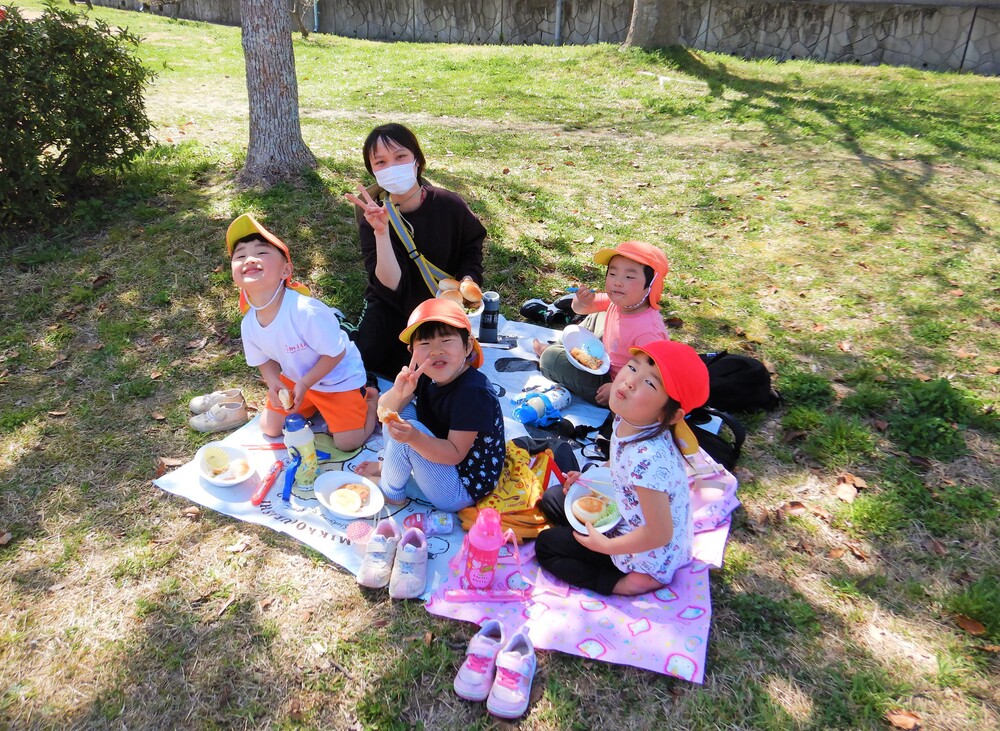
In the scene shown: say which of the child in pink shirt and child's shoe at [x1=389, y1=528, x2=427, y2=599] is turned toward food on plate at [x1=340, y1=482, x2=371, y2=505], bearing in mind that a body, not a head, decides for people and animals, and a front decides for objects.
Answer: the child in pink shirt

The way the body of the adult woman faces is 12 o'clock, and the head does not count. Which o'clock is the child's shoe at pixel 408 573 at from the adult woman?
The child's shoe is roughly at 12 o'clock from the adult woman.

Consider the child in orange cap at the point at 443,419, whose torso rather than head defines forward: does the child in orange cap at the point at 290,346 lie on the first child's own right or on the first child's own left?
on the first child's own right

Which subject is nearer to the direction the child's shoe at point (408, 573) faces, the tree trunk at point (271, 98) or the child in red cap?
the child in red cap

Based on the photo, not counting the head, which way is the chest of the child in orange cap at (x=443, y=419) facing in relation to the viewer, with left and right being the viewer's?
facing the viewer and to the left of the viewer

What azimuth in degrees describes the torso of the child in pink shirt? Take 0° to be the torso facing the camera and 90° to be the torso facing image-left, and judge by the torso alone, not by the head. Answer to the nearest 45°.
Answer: approximately 45°

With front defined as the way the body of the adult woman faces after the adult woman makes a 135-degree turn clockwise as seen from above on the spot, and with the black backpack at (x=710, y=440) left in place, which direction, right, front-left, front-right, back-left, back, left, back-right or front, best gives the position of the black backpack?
back

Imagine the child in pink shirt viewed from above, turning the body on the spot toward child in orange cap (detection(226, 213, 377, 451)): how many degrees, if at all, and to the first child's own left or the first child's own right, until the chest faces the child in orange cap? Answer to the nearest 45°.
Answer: approximately 45° to the first child's own right

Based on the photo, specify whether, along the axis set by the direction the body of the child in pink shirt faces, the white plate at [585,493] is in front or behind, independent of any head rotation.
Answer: in front

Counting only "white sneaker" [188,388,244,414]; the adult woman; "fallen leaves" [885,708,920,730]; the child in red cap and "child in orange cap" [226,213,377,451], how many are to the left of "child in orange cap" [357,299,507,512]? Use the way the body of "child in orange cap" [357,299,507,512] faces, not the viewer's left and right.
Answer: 2

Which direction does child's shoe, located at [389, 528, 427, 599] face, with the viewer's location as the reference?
facing the viewer

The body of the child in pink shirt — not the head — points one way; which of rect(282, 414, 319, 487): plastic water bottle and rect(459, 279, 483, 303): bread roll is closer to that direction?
the plastic water bottle

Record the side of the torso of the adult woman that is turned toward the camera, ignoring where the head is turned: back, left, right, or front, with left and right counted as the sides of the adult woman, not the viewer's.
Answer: front

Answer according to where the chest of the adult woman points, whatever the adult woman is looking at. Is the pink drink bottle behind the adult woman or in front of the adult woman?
in front
